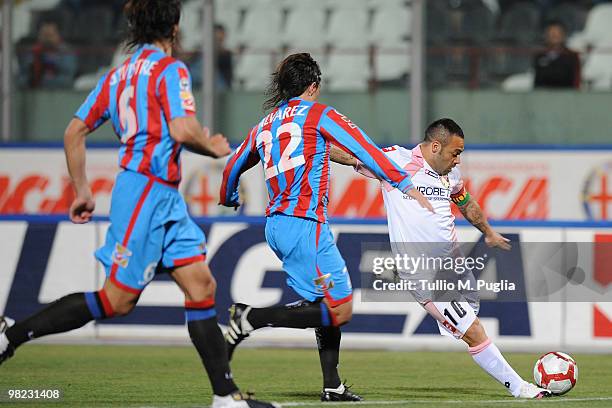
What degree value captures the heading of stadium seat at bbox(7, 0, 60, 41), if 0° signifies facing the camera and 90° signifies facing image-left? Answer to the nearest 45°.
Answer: approximately 0°

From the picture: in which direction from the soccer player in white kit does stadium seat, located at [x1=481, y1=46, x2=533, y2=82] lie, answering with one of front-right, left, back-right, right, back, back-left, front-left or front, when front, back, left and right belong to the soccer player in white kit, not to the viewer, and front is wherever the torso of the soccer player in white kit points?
back-left

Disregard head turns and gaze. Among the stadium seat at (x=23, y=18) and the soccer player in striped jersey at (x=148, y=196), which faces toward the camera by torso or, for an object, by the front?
the stadium seat

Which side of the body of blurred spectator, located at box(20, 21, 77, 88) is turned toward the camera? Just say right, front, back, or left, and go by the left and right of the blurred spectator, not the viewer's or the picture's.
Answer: front

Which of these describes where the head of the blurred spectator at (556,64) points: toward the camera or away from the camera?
toward the camera

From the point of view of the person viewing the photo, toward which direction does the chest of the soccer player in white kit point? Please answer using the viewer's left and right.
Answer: facing the viewer and to the right of the viewer

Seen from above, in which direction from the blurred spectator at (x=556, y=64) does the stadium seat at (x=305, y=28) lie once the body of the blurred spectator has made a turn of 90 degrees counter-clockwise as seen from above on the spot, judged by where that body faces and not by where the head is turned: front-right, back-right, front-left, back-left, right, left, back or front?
back

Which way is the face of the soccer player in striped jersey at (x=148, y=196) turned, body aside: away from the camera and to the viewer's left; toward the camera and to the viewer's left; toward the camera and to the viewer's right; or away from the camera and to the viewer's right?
away from the camera and to the viewer's right

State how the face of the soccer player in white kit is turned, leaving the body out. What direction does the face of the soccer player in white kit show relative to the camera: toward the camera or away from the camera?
toward the camera

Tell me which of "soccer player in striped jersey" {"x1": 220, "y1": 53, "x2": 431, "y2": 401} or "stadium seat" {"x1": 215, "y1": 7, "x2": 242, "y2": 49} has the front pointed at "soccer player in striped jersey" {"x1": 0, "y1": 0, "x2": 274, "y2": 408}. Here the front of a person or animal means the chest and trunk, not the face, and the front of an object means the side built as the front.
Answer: the stadium seat

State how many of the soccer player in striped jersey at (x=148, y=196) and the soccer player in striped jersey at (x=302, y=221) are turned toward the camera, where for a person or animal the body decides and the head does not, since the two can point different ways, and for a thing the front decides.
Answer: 0

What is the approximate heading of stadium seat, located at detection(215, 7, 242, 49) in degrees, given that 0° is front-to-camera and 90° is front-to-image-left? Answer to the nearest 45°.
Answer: approximately 0°

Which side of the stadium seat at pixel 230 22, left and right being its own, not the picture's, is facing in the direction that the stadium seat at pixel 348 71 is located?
left
